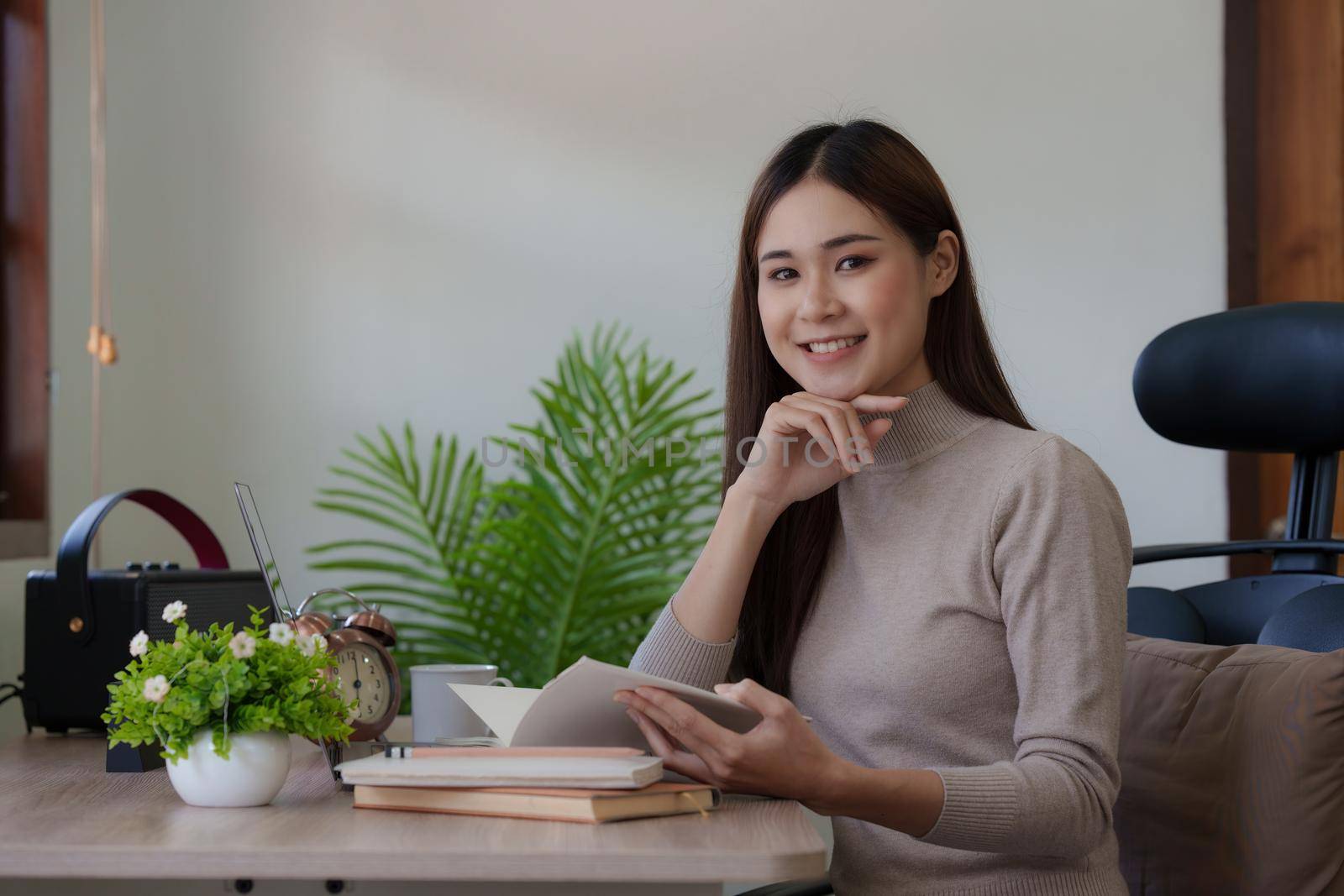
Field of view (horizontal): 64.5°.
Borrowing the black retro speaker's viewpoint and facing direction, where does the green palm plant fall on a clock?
The green palm plant is roughly at 9 o'clock from the black retro speaker.

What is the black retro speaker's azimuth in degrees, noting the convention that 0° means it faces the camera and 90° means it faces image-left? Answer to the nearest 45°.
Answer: approximately 315°

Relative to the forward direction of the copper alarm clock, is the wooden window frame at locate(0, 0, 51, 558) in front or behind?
behind

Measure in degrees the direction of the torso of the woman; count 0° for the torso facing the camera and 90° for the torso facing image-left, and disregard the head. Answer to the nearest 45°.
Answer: approximately 45°

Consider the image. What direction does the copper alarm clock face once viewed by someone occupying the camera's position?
facing the viewer and to the right of the viewer

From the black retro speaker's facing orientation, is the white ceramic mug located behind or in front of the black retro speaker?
in front

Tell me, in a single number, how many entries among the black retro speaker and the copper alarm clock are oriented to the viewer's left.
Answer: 0
